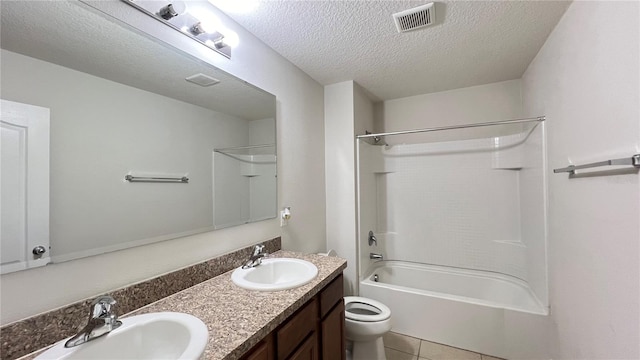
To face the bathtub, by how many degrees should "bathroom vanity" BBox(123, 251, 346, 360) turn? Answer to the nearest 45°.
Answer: approximately 45° to its left

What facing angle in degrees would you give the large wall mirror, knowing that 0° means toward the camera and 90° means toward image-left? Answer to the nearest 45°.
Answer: approximately 315°

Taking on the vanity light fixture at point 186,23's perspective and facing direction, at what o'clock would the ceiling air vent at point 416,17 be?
The ceiling air vent is roughly at 11 o'clock from the vanity light fixture.

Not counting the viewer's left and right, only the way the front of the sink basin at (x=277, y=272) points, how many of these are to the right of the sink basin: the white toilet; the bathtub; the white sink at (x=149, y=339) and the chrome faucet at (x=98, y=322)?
2

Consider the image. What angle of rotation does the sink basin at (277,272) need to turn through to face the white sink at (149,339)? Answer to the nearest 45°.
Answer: approximately 90° to its right

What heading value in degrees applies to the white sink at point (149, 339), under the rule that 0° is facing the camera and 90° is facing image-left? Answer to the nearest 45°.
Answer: approximately 315°
